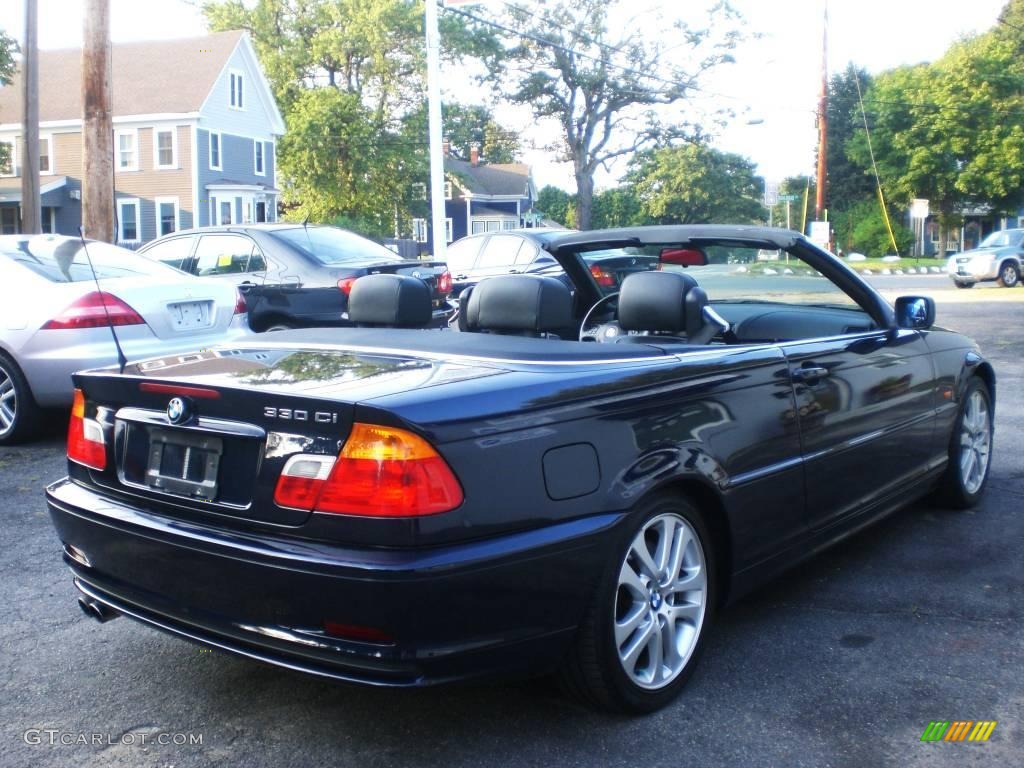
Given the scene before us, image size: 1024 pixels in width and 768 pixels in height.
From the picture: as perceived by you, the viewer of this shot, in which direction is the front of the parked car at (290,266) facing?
facing away from the viewer and to the left of the viewer

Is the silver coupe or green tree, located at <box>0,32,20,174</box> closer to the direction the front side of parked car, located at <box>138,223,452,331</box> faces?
the green tree

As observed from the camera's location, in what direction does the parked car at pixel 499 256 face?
facing away from the viewer and to the left of the viewer

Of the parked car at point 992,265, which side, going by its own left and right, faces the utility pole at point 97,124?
front

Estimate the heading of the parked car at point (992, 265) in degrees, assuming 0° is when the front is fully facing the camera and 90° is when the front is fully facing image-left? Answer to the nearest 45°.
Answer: approximately 45°

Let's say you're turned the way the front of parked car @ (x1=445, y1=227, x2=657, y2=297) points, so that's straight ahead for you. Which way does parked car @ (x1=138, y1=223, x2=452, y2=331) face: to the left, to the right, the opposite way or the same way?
the same way

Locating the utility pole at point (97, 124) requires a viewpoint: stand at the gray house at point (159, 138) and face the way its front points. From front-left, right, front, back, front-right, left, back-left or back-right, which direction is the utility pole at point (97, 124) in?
front-right

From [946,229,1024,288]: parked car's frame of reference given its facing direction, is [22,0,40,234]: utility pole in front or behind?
in front

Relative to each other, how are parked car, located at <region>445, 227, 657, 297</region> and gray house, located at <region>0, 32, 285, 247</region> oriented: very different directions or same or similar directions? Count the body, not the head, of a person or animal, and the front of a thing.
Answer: very different directions

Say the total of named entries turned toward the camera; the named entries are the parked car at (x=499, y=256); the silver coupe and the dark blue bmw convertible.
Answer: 0

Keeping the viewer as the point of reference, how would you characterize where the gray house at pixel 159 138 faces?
facing the viewer and to the right of the viewer

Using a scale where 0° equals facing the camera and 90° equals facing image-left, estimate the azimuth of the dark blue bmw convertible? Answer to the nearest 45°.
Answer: approximately 225°

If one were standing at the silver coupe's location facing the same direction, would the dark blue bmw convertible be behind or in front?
behind

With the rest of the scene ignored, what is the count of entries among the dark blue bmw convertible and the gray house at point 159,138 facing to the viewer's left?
0

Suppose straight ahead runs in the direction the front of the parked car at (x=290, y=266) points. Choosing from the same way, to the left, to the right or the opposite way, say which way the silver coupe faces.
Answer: the same way

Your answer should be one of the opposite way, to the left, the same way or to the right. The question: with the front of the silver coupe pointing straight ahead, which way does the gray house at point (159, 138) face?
the opposite way

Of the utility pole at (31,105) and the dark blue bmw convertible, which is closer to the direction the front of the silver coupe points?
the utility pole
